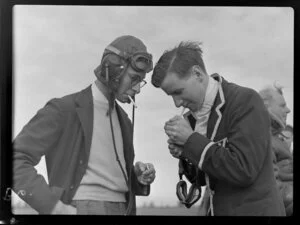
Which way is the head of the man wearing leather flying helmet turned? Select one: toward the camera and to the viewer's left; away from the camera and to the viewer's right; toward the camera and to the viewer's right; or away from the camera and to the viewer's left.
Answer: toward the camera and to the viewer's right

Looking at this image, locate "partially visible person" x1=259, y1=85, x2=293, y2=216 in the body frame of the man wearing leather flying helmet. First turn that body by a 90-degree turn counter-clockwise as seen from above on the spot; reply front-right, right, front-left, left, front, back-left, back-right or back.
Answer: front-right

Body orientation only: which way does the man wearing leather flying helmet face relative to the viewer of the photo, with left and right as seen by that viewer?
facing the viewer and to the right of the viewer

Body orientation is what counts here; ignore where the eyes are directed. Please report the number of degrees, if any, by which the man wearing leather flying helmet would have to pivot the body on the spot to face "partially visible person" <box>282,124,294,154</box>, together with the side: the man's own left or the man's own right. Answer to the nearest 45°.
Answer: approximately 45° to the man's own left

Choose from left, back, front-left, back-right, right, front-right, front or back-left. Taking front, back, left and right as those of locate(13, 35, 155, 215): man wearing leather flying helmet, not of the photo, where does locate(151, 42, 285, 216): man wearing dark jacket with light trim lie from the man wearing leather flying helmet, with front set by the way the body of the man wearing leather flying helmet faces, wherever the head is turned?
front-left
